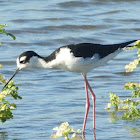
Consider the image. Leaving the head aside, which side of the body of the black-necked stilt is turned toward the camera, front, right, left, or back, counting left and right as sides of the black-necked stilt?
left

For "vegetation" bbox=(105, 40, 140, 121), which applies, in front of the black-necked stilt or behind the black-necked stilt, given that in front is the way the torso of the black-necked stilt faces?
behind
